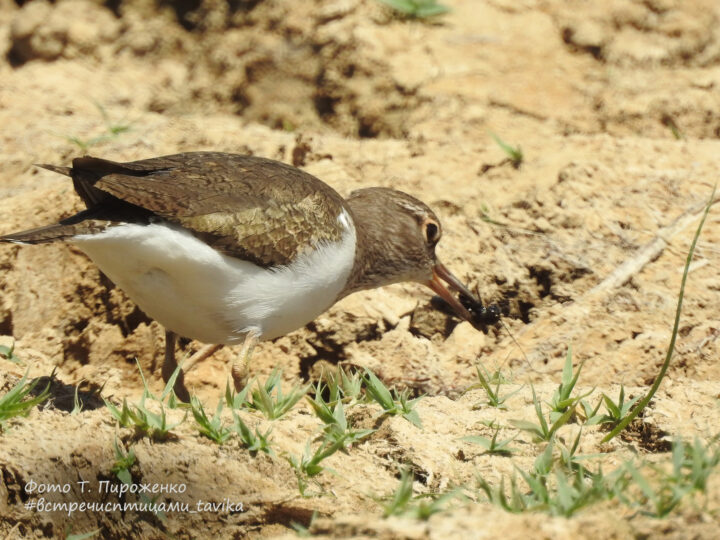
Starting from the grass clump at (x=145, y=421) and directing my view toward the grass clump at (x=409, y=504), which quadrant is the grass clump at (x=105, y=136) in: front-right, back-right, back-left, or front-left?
back-left

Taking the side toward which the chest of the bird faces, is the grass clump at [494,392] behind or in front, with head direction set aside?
in front

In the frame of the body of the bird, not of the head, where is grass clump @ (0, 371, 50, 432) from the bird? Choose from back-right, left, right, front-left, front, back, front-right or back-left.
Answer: back-right

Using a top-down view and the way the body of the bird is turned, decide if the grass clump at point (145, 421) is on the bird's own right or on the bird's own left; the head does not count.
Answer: on the bird's own right

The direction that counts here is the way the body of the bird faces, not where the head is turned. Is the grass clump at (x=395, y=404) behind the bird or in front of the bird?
in front

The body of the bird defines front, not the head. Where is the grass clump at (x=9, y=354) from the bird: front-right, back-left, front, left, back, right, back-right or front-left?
back

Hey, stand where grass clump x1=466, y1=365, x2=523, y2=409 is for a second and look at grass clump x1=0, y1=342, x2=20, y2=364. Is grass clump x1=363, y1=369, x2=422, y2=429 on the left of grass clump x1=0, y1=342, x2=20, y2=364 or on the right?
left

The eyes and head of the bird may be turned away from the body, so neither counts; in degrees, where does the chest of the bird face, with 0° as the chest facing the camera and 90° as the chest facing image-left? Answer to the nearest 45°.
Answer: approximately 270°
